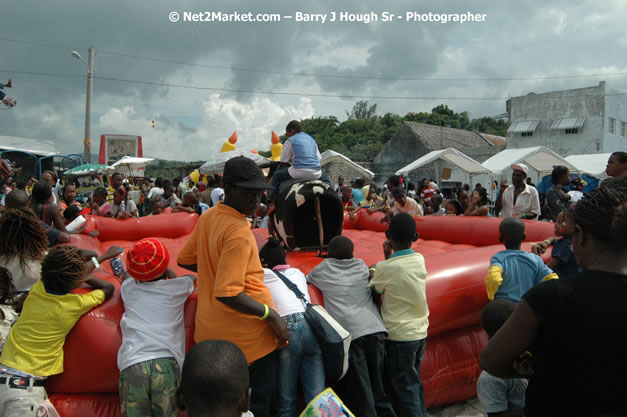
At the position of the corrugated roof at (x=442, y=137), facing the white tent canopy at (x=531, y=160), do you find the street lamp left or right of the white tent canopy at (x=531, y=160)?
right

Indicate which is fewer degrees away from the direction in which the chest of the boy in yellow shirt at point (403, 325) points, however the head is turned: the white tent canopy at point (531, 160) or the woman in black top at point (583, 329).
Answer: the white tent canopy

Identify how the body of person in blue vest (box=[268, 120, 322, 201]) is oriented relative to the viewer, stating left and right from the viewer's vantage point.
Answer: facing away from the viewer and to the left of the viewer

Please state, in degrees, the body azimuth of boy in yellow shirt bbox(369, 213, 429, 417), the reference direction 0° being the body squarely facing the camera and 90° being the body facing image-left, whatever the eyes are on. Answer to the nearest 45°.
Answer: approximately 180°

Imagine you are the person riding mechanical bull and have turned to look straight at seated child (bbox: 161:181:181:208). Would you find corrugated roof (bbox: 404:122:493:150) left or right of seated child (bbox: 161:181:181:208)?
right

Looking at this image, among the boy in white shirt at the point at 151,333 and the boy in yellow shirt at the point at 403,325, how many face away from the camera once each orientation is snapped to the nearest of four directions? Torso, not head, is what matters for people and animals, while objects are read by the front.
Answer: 2

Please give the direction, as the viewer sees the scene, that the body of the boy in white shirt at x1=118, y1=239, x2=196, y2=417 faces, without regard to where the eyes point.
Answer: away from the camera

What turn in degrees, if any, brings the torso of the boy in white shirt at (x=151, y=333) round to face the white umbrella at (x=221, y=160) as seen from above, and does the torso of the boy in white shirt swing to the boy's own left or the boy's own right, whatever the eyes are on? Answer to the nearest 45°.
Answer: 0° — they already face it

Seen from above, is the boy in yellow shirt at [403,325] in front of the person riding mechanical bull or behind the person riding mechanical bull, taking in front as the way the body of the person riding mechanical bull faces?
behind
